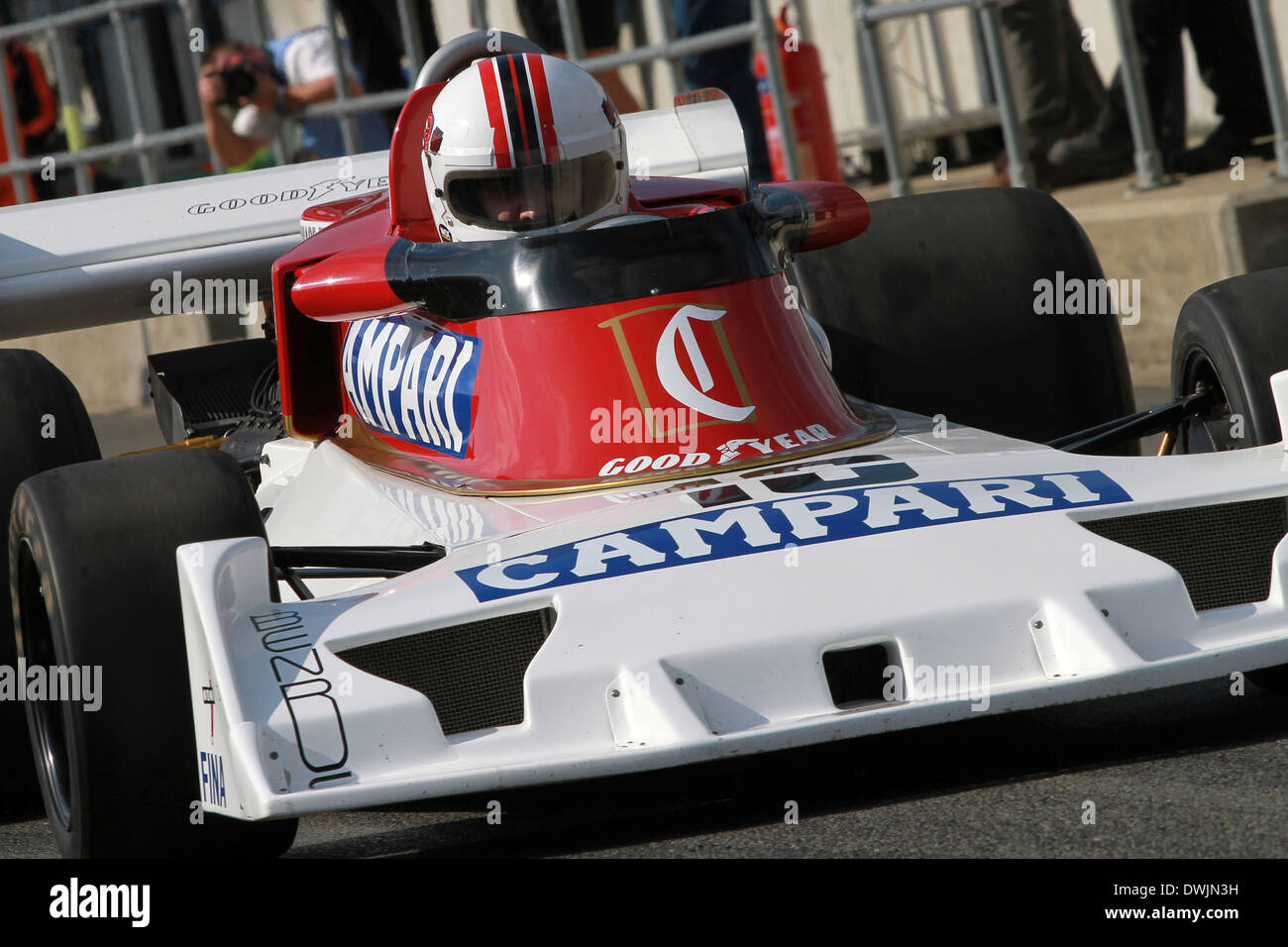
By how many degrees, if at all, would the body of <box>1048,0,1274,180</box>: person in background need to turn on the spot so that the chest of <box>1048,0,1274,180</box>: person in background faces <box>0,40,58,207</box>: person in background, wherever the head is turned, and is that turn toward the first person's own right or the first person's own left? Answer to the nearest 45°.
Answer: approximately 45° to the first person's own right

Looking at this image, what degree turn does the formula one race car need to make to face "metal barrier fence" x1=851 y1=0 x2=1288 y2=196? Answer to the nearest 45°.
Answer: approximately 135° to its left

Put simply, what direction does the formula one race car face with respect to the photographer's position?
facing the viewer and to the right of the viewer

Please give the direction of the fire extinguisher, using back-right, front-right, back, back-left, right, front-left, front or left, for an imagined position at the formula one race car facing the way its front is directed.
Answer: back-left

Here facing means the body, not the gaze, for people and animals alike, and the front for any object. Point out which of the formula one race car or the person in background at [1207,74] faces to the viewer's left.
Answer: the person in background

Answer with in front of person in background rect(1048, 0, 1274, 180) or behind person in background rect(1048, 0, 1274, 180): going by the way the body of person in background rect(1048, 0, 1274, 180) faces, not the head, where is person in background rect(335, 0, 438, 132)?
in front

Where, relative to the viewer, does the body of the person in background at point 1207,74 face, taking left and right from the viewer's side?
facing to the left of the viewer

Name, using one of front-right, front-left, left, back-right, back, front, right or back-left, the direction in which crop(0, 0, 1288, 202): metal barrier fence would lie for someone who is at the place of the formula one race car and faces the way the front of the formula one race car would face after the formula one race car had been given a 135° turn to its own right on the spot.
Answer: right
